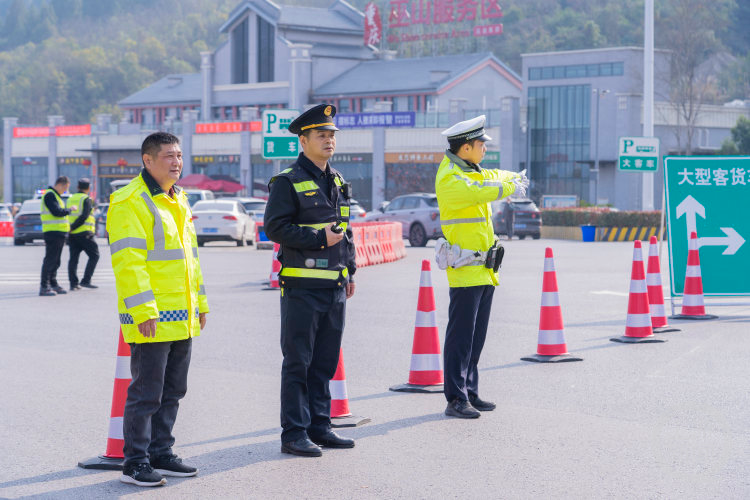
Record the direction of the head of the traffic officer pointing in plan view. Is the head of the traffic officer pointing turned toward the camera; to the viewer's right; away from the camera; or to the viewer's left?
to the viewer's right

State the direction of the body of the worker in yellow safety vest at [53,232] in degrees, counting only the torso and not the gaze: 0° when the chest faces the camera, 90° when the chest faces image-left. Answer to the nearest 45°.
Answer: approximately 270°

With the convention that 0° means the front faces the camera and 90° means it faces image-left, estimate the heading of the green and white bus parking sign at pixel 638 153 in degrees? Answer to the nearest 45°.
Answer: approximately 0°

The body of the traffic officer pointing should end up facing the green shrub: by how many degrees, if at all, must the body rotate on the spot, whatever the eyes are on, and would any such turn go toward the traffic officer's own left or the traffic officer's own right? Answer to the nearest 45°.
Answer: approximately 90° to the traffic officer's own left

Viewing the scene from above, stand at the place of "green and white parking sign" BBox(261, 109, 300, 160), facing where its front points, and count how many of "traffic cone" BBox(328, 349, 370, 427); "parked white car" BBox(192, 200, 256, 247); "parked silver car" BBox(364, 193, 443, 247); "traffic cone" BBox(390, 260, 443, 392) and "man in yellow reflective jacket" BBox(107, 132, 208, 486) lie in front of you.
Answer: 3

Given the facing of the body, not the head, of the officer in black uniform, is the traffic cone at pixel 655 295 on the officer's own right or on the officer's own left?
on the officer's own left

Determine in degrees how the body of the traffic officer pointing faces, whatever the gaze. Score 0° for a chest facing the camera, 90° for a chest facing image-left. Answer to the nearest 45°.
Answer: approximately 270°

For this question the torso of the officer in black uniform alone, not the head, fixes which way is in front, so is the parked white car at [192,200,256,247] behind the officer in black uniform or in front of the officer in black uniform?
behind

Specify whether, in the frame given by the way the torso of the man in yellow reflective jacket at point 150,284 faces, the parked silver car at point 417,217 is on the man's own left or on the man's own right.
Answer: on the man's own left

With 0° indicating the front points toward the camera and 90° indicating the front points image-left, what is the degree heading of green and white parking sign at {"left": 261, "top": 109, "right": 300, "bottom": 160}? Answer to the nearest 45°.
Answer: approximately 0°

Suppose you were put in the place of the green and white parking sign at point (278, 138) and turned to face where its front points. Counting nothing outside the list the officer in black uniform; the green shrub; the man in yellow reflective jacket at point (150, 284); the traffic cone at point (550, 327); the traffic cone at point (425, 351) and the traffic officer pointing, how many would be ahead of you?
5

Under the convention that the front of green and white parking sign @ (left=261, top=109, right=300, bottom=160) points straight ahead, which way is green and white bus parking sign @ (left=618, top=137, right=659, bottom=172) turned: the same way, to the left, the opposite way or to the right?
the same way

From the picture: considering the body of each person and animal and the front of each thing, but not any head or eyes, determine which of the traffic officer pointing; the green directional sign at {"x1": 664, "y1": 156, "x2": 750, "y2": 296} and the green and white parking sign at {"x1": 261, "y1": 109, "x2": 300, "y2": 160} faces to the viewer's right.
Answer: the traffic officer pointing

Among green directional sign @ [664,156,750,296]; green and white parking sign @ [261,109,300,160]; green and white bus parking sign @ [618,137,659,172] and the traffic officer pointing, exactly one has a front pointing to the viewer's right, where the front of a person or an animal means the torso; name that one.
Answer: the traffic officer pointing

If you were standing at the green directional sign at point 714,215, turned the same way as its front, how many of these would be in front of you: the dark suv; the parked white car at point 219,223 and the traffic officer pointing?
1

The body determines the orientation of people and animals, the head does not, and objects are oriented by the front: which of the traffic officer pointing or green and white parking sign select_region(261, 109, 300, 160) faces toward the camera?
the green and white parking sign

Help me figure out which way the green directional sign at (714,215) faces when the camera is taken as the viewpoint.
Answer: facing the viewer
